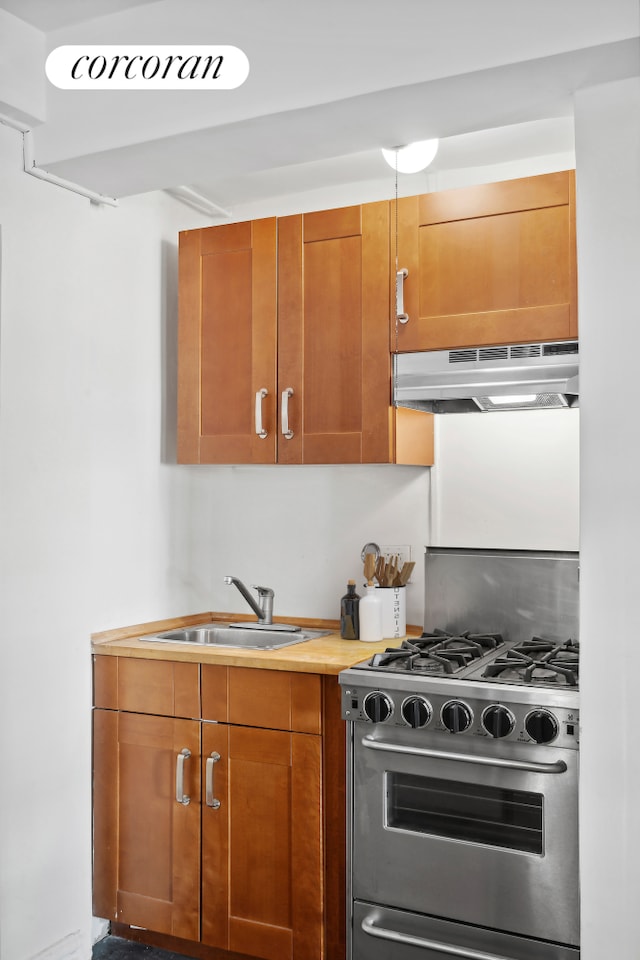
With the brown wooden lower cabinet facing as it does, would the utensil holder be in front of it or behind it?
behind

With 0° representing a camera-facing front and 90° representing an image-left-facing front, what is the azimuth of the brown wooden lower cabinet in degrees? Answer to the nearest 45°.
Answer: approximately 45°

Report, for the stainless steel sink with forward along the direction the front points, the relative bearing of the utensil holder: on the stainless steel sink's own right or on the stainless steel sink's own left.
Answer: on the stainless steel sink's own left
